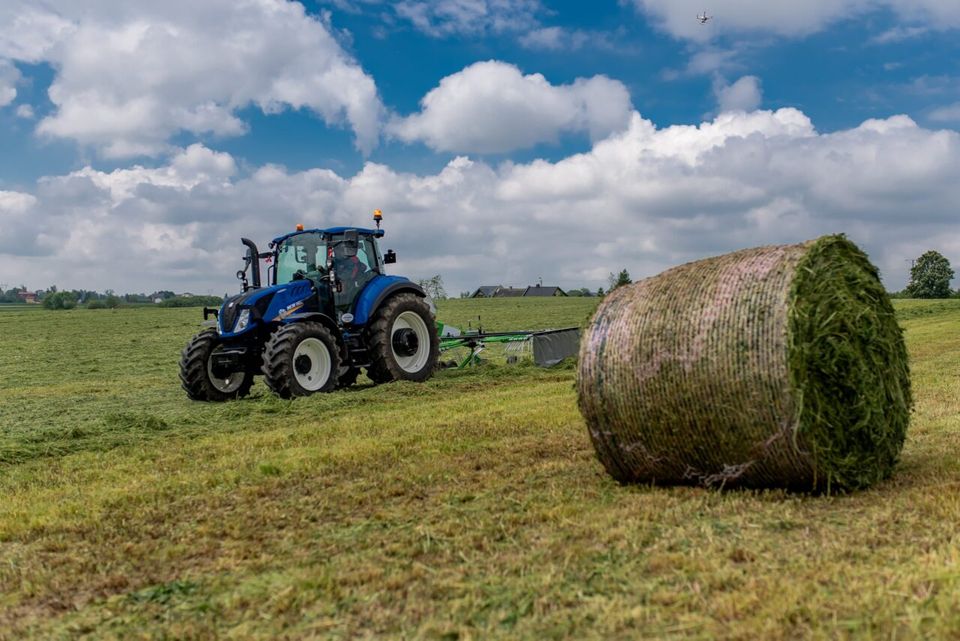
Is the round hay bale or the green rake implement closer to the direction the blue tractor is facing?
the round hay bale

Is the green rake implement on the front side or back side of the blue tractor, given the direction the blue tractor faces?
on the back side

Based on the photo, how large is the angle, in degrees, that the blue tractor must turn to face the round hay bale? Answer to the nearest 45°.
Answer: approximately 45° to its left

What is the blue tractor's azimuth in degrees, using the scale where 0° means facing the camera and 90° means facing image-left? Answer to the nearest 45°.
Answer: approximately 45°
